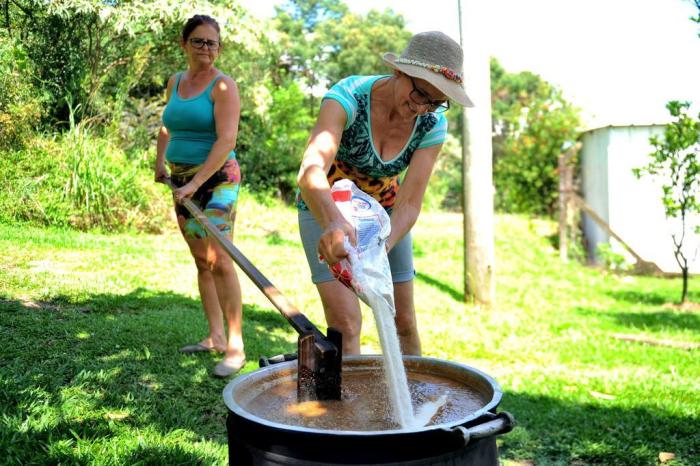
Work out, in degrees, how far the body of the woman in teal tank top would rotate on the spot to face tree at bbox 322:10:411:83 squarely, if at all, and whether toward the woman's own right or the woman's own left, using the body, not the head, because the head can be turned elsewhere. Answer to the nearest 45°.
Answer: approximately 135° to the woman's own right

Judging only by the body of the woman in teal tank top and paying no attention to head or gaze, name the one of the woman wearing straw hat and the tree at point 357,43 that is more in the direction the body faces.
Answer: the woman wearing straw hat

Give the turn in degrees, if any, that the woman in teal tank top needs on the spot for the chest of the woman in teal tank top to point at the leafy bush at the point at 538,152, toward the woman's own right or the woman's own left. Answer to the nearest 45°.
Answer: approximately 180°

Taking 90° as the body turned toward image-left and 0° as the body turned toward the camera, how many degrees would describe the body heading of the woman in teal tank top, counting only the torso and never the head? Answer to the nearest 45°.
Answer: approximately 45°

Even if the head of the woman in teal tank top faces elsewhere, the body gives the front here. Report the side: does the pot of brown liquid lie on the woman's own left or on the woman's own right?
on the woman's own left

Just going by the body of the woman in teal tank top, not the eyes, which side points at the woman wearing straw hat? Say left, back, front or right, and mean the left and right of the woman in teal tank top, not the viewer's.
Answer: left

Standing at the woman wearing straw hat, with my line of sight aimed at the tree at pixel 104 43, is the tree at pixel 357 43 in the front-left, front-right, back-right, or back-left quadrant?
front-right

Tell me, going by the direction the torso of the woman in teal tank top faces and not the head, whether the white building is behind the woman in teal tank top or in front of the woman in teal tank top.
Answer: behind

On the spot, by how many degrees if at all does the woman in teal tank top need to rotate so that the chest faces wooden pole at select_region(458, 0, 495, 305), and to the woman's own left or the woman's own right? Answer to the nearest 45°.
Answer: approximately 180°

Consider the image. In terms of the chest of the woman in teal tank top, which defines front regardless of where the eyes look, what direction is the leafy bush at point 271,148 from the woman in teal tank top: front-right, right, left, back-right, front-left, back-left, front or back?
back-right

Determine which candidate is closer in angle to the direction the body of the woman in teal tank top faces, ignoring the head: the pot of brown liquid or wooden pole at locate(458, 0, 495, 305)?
the pot of brown liquid

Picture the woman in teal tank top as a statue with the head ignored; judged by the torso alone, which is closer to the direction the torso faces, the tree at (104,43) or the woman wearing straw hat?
the woman wearing straw hat
